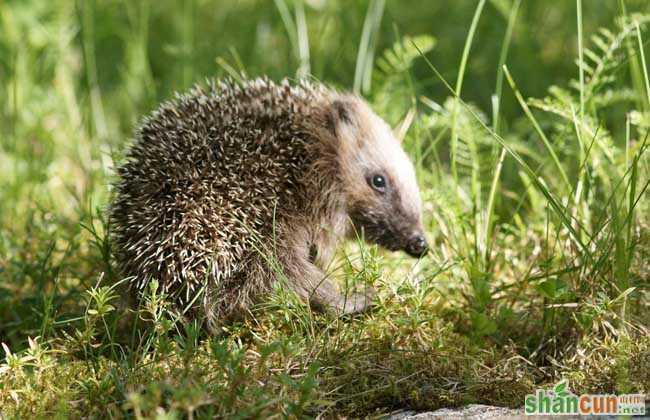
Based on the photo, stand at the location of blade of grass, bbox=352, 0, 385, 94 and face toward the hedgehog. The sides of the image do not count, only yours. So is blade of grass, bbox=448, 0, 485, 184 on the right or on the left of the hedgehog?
left

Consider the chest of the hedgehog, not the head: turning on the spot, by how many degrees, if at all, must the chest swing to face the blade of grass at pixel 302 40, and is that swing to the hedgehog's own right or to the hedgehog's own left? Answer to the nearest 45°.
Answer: approximately 90° to the hedgehog's own left

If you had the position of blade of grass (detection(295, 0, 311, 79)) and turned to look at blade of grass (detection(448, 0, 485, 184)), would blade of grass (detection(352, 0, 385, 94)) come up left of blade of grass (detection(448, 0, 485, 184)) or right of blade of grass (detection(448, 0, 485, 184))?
left

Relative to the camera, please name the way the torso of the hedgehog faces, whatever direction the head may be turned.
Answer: to the viewer's right

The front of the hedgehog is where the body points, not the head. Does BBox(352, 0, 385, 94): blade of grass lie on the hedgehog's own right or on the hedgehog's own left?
on the hedgehog's own left
